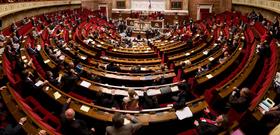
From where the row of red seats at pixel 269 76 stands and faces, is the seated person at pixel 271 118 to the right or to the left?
on its left

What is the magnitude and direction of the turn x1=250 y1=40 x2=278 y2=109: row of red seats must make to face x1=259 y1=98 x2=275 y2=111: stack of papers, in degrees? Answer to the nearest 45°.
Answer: approximately 90° to its left

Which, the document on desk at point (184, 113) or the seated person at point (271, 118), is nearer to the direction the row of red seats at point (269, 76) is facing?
the document on desk

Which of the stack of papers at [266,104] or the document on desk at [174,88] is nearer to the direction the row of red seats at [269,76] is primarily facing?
the document on desk

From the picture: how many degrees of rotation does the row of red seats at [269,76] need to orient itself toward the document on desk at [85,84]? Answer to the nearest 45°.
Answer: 0° — it already faces it

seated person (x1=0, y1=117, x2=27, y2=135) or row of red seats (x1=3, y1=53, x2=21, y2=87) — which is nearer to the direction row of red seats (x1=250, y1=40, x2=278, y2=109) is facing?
the row of red seats

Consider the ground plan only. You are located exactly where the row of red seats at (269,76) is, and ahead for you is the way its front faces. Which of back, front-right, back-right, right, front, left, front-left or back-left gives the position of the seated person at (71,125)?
front-left

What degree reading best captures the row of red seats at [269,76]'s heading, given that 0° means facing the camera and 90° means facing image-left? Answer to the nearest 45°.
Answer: approximately 90°

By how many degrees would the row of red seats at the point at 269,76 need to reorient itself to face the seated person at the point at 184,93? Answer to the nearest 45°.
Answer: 0° — it already faces them

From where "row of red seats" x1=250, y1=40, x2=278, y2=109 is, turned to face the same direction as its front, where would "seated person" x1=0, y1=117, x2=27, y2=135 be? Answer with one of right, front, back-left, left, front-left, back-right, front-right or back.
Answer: front-left

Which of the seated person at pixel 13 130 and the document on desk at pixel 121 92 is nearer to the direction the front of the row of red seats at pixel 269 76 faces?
the document on desk
